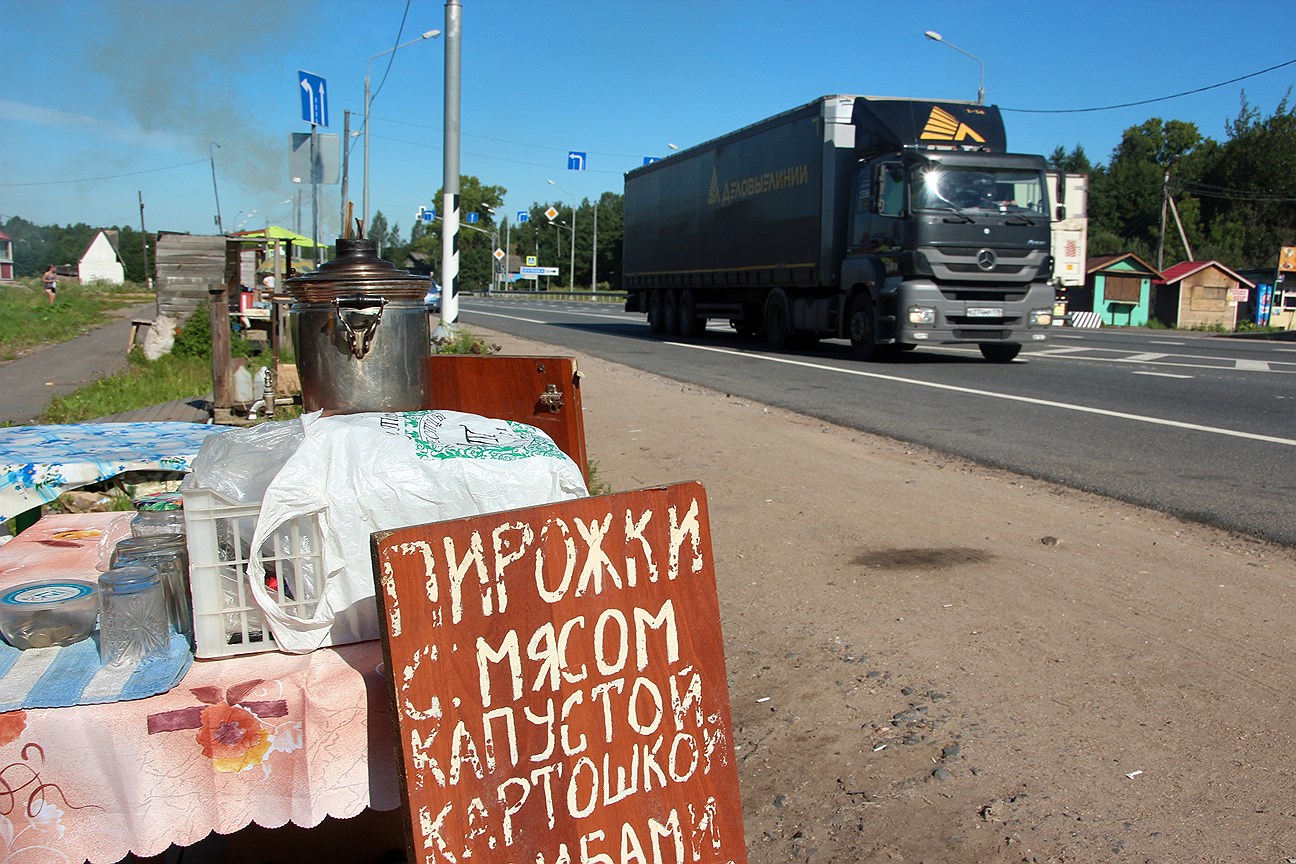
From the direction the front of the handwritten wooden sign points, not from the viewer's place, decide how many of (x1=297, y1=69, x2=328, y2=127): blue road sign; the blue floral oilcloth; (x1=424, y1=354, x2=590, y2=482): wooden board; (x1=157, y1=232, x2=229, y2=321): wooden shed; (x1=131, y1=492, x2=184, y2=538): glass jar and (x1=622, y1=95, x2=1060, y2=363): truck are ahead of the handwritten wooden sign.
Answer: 0

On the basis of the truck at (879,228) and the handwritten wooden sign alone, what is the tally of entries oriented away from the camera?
0

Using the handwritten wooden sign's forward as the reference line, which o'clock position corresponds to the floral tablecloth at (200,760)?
The floral tablecloth is roughly at 3 o'clock from the handwritten wooden sign.

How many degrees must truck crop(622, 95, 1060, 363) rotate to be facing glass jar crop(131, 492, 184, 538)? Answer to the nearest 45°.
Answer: approximately 45° to its right

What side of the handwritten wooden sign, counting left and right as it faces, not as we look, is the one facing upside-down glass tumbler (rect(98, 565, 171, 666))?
right

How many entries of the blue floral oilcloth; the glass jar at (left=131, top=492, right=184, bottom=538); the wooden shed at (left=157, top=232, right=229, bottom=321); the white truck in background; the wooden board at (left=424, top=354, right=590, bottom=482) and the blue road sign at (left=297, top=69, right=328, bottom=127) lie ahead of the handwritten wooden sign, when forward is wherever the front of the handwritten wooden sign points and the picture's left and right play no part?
0

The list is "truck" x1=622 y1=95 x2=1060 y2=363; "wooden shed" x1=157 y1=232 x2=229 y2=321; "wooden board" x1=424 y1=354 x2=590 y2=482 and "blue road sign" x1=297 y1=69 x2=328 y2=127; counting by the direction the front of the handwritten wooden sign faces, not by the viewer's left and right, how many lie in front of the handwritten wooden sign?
0

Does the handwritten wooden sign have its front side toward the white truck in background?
no

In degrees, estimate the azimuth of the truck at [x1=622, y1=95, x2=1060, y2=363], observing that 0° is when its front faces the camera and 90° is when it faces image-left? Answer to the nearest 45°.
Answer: approximately 315°

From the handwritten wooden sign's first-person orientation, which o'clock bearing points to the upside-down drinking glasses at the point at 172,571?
The upside-down drinking glasses is roughly at 4 o'clock from the handwritten wooden sign.

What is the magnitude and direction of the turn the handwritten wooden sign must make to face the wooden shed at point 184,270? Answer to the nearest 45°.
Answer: approximately 180°

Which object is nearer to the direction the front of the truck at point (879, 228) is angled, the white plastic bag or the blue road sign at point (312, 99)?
the white plastic bag

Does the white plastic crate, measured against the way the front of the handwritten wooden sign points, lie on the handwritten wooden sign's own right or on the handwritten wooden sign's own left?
on the handwritten wooden sign's own right

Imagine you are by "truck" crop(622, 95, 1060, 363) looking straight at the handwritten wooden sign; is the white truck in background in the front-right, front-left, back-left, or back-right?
back-left

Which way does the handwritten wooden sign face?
toward the camera

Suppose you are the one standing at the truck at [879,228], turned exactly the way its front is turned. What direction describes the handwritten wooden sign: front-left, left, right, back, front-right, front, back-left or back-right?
front-right

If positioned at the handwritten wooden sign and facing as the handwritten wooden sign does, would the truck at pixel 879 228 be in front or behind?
behind

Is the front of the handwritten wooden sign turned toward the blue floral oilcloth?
no

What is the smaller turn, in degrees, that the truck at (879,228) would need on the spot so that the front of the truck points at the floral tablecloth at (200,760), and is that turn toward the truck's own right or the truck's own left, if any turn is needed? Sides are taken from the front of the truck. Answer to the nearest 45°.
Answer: approximately 45° to the truck's own right
